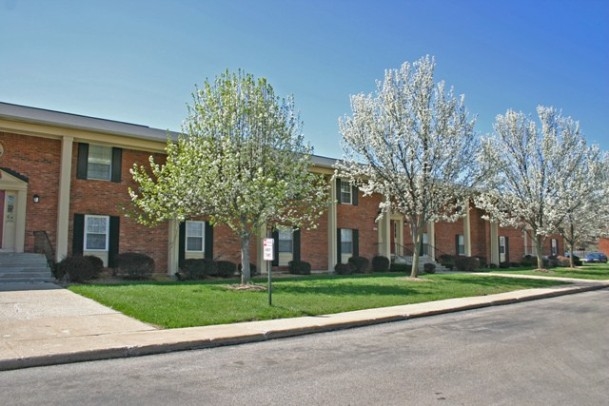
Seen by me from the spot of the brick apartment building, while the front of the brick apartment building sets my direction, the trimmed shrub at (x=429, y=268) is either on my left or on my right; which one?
on my left

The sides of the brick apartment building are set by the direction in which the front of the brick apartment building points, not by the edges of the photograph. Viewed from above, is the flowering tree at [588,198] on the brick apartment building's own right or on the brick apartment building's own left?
on the brick apartment building's own left

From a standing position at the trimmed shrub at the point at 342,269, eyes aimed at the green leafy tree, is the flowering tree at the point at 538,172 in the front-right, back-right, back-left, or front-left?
back-left

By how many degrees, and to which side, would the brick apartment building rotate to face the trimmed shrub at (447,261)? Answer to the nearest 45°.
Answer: approximately 90° to its left

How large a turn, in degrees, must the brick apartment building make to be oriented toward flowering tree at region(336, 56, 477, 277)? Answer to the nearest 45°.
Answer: approximately 45° to its left

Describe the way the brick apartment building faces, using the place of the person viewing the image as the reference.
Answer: facing the viewer and to the right of the viewer

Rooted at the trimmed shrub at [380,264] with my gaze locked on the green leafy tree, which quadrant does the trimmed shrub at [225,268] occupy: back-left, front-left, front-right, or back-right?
front-right

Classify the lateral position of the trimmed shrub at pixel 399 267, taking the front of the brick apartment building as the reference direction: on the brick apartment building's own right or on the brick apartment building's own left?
on the brick apartment building's own left
